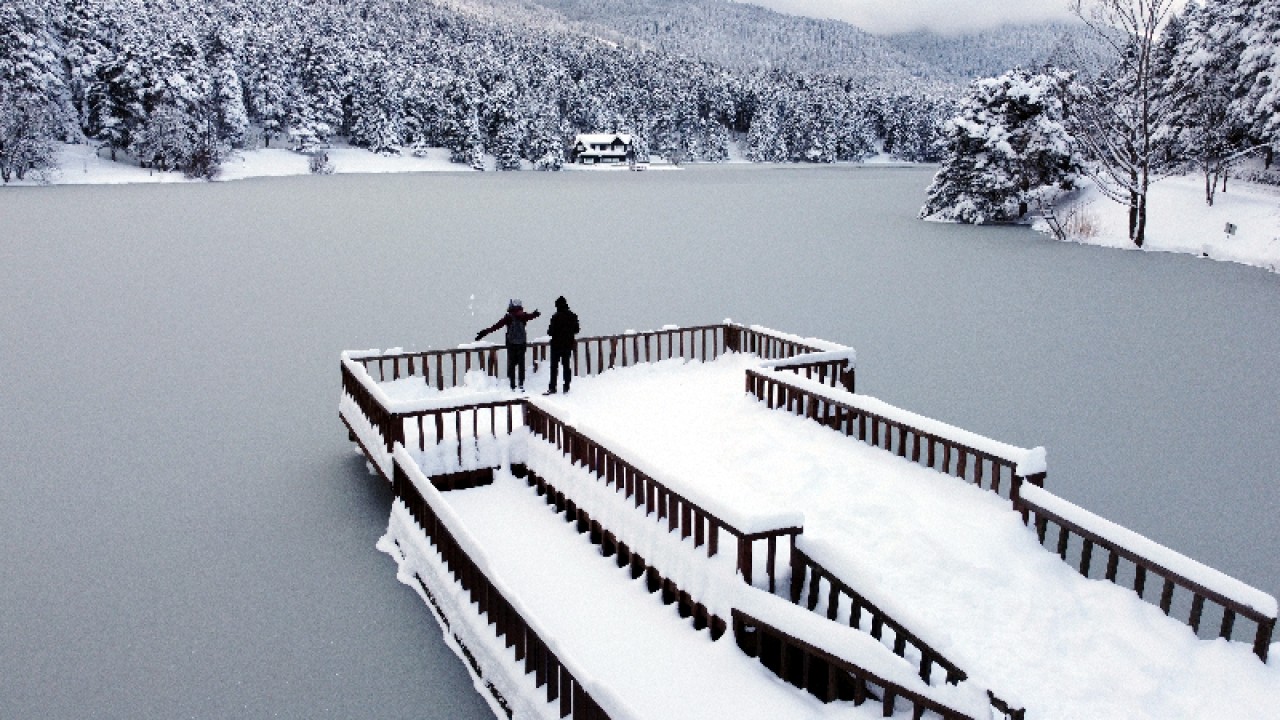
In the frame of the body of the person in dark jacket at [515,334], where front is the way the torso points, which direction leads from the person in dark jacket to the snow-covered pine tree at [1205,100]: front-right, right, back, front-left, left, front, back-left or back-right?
front-right

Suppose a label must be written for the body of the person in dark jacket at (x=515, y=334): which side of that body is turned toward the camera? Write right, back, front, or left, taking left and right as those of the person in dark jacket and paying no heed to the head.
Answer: back

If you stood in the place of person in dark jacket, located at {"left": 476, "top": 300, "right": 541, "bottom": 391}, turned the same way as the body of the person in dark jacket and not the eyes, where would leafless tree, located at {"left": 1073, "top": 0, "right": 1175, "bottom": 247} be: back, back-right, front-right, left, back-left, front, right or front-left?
front-right

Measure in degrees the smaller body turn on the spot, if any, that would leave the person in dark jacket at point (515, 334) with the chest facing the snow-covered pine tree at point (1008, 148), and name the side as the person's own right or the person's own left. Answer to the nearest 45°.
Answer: approximately 45° to the person's own right
